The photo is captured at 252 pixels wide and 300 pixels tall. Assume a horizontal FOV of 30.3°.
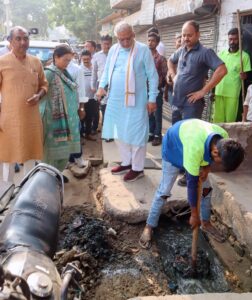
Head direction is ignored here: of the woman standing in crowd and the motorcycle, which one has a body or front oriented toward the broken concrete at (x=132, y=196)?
the woman standing in crowd

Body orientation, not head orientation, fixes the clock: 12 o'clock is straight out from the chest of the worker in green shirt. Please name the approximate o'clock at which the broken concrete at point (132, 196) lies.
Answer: The broken concrete is roughly at 1 o'clock from the worker in green shirt.

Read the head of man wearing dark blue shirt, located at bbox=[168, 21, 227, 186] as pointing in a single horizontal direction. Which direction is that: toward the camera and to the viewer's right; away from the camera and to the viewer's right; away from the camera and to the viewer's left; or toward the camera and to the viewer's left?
toward the camera and to the viewer's left

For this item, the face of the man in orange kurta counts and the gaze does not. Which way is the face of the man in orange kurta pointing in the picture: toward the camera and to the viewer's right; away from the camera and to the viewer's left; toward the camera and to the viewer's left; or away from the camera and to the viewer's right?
toward the camera and to the viewer's right

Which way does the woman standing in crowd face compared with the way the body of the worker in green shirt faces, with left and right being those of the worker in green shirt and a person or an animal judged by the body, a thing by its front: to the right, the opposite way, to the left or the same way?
to the left

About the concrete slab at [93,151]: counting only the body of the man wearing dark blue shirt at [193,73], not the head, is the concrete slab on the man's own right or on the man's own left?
on the man's own right

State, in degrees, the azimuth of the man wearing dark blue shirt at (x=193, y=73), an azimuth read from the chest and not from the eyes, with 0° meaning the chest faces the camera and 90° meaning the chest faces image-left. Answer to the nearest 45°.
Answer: approximately 45°

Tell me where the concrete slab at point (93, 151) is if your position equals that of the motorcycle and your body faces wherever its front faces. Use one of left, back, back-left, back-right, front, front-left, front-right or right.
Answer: back
